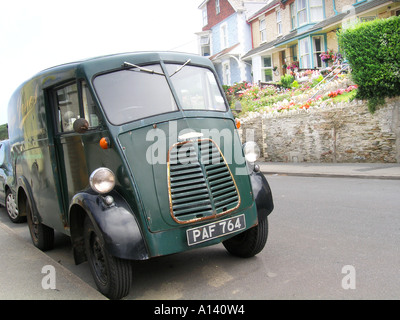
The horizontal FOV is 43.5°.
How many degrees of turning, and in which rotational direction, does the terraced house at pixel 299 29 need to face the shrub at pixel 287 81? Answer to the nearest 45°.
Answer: approximately 45° to its left

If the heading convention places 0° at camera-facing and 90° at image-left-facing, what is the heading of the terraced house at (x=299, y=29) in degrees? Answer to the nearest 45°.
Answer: approximately 45°

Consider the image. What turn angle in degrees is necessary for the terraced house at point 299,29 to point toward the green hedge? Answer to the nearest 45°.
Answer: approximately 45° to its left

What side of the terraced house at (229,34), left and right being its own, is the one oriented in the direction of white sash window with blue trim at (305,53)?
left

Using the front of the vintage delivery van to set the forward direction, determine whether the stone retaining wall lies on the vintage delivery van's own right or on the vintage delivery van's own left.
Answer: on the vintage delivery van's own left

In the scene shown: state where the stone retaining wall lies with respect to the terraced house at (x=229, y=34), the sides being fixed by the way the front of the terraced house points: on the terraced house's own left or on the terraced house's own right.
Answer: on the terraced house's own left

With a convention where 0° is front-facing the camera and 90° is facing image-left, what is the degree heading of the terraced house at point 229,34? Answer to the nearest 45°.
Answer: approximately 45°

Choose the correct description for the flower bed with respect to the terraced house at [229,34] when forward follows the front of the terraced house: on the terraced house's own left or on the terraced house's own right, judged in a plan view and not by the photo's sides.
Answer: on the terraced house's own left
